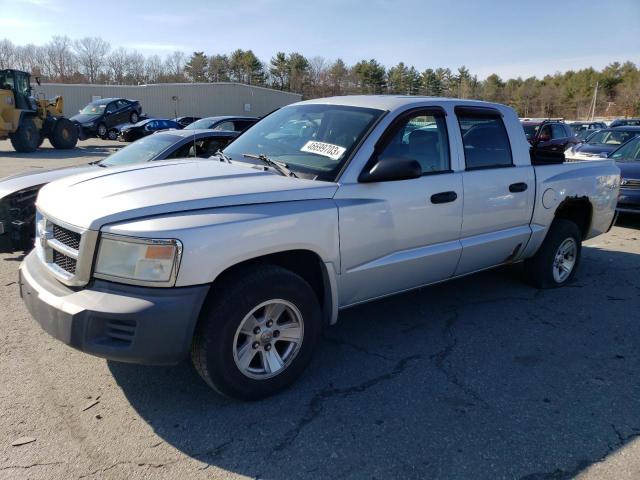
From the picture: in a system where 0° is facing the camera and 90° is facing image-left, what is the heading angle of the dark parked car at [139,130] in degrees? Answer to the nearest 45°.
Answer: approximately 45°

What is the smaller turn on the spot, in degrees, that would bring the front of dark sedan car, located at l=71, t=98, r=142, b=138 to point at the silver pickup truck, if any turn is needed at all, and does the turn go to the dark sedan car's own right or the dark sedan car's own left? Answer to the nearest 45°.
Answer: approximately 45° to the dark sedan car's own left

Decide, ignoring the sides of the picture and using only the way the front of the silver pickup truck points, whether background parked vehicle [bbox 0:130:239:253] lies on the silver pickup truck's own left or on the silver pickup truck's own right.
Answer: on the silver pickup truck's own right

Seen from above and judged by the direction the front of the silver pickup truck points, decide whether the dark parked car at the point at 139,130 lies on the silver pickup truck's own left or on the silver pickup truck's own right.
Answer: on the silver pickup truck's own right

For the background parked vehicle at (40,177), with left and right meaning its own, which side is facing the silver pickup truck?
left
